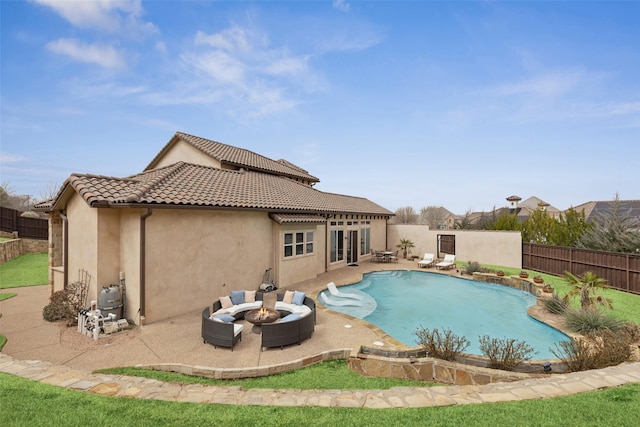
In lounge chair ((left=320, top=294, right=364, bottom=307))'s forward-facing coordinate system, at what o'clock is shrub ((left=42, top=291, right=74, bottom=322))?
The shrub is roughly at 5 o'clock from the lounge chair.

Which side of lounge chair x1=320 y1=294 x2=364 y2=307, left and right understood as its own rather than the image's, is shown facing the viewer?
right

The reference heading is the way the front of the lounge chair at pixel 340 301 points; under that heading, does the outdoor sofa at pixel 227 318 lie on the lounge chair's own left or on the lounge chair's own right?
on the lounge chair's own right

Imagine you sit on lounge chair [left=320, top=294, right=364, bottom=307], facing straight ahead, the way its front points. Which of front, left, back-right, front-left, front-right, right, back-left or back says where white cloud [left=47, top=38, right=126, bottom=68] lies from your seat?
back

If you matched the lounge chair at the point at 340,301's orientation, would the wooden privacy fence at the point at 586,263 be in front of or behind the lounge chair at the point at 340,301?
in front

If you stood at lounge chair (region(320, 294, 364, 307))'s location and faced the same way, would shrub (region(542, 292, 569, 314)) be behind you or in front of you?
in front

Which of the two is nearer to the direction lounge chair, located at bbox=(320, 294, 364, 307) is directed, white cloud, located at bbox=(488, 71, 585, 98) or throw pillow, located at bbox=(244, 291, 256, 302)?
the white cloud

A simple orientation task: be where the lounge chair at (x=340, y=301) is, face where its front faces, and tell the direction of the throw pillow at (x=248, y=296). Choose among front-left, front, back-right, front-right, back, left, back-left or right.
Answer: back-right
